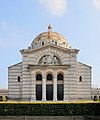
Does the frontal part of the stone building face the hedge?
yes

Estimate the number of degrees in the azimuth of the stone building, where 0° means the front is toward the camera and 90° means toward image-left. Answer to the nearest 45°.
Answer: approximately 0°
